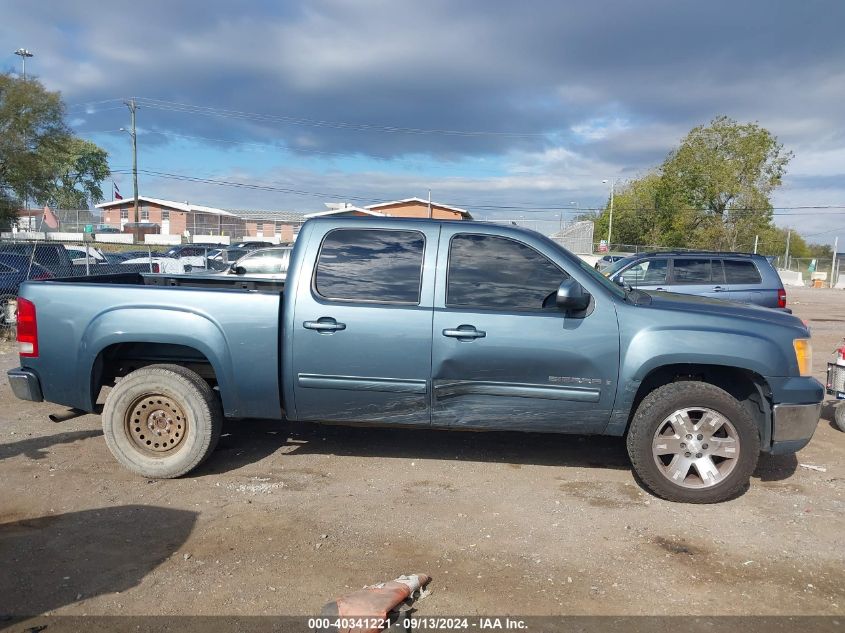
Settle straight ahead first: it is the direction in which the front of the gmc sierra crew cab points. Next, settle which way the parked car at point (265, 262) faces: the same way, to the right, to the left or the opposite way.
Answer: the opposite way

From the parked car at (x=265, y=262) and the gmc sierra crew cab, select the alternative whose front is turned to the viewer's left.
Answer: the parked car

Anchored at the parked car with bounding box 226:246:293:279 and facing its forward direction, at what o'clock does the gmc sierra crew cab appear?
The gmc sierra crew cab is roughly at 9 o'clock from the parked car.

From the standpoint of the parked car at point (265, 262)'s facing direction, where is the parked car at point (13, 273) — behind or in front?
in front

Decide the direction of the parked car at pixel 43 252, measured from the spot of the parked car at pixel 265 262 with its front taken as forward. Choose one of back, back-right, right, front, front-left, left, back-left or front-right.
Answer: front

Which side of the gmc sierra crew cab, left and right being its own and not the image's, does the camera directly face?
right

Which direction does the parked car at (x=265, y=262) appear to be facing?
to the viewer's left

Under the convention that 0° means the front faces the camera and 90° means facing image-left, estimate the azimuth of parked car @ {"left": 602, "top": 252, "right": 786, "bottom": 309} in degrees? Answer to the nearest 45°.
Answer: approximately 90°

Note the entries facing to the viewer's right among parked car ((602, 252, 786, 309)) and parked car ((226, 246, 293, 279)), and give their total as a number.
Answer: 0

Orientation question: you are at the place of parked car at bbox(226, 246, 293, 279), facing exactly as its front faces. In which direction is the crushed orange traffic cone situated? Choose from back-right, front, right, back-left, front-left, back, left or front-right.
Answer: left

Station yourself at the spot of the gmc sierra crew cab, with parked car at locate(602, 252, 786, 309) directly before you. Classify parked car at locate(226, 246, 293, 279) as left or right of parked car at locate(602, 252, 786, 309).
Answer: left

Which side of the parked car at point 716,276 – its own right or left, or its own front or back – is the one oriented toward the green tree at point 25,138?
front

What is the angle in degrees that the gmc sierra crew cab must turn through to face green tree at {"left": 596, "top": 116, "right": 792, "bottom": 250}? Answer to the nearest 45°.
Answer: approximately 45° to its left

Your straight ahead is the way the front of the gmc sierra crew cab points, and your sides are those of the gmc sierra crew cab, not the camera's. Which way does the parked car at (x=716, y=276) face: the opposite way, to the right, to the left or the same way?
the opposite way

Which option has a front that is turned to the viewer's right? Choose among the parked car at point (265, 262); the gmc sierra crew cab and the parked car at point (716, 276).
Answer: the gmc sierra crew cab

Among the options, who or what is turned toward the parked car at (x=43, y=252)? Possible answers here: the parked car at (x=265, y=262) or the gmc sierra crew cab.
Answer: the parked car at (x=265, y=262)
